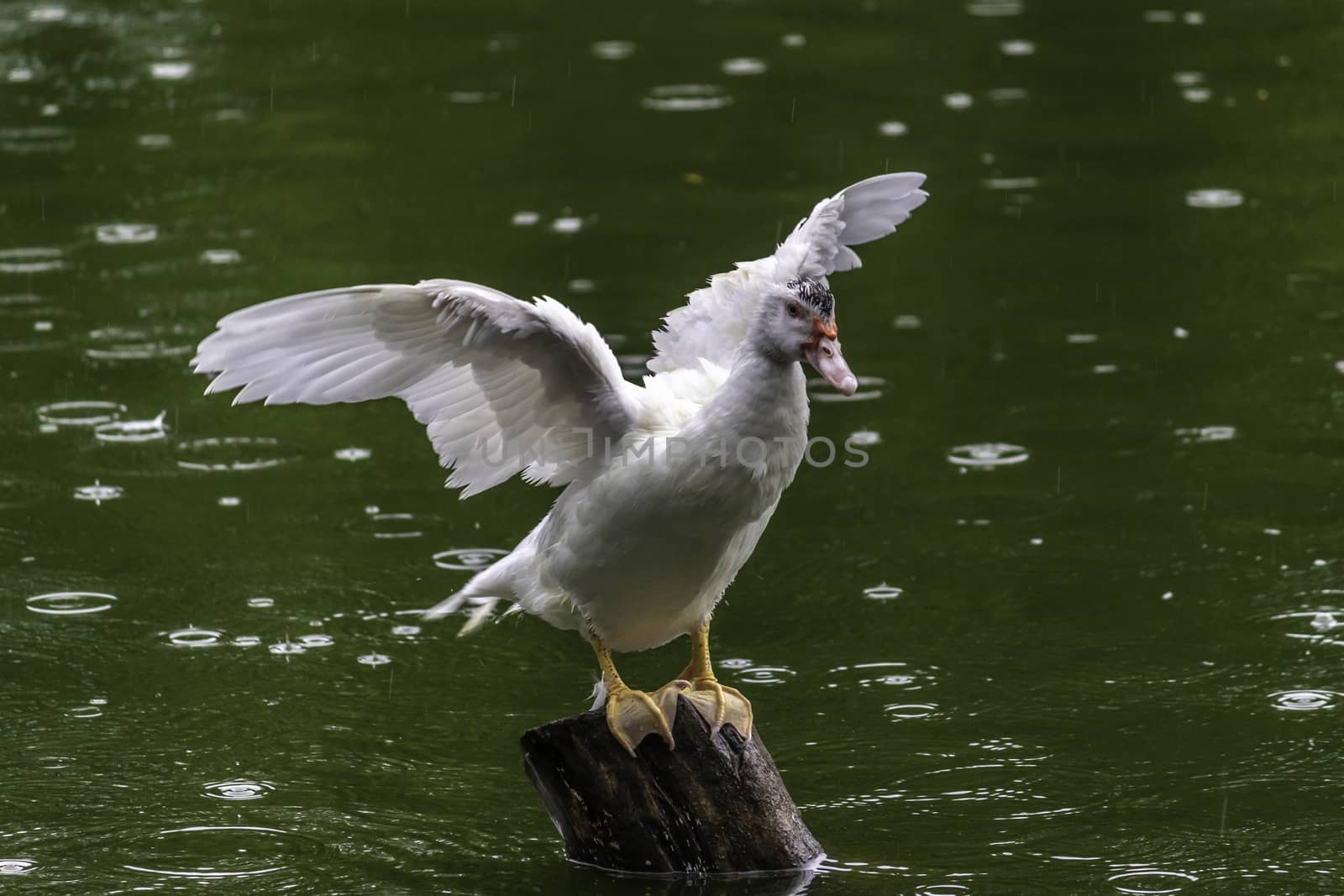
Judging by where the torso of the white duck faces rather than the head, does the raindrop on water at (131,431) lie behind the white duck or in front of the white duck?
behind

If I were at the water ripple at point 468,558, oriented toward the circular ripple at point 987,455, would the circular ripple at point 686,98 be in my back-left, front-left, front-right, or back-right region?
front-left

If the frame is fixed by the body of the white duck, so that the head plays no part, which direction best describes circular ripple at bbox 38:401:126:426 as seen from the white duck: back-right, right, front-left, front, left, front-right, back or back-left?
back

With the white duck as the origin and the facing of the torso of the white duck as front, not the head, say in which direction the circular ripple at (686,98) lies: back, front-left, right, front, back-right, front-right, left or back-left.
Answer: back-left

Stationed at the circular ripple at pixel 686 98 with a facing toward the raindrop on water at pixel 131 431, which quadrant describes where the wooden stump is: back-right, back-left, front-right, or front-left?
front-left

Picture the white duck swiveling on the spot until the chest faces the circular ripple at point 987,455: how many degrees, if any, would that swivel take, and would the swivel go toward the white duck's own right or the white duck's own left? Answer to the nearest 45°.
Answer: approximately 90° to the white duck's own left

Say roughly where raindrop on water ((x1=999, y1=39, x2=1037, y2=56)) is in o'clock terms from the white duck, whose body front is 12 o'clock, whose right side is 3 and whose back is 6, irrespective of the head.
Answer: The raindrop on water is roughly at 8 o'clock from the white duck.

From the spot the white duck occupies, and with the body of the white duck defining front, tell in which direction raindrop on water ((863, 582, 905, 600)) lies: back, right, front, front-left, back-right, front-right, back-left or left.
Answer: left

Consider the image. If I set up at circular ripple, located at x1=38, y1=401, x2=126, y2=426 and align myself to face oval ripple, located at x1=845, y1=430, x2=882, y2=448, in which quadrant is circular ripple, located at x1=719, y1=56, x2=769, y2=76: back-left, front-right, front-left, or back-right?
front-left

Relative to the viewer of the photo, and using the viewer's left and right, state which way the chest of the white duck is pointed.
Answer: facing the viewer and to the right of the viewer

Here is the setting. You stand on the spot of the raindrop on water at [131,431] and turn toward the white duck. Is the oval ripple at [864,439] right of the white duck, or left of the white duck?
left

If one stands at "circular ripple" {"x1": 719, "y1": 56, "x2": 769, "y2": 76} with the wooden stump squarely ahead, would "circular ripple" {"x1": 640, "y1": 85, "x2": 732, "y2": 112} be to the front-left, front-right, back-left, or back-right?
front-right

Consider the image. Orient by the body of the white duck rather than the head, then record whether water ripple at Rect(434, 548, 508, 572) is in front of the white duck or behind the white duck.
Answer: behind

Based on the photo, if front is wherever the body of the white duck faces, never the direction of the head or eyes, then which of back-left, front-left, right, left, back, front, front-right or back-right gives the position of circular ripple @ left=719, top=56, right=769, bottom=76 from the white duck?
back-left
